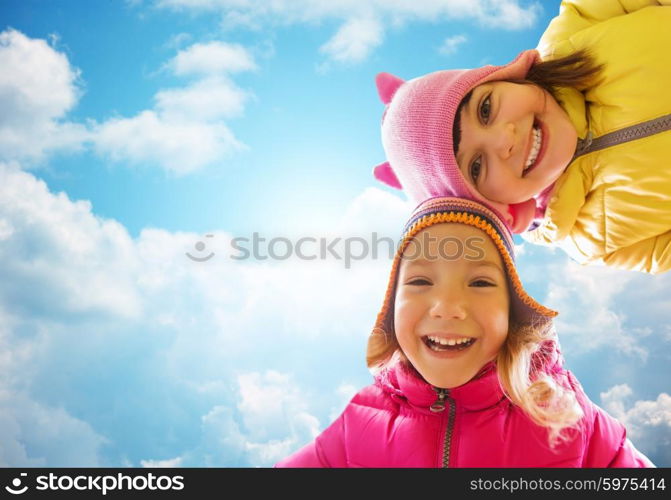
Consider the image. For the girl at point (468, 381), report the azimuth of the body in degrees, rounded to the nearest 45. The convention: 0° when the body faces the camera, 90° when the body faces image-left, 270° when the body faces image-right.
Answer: approximately 0°
